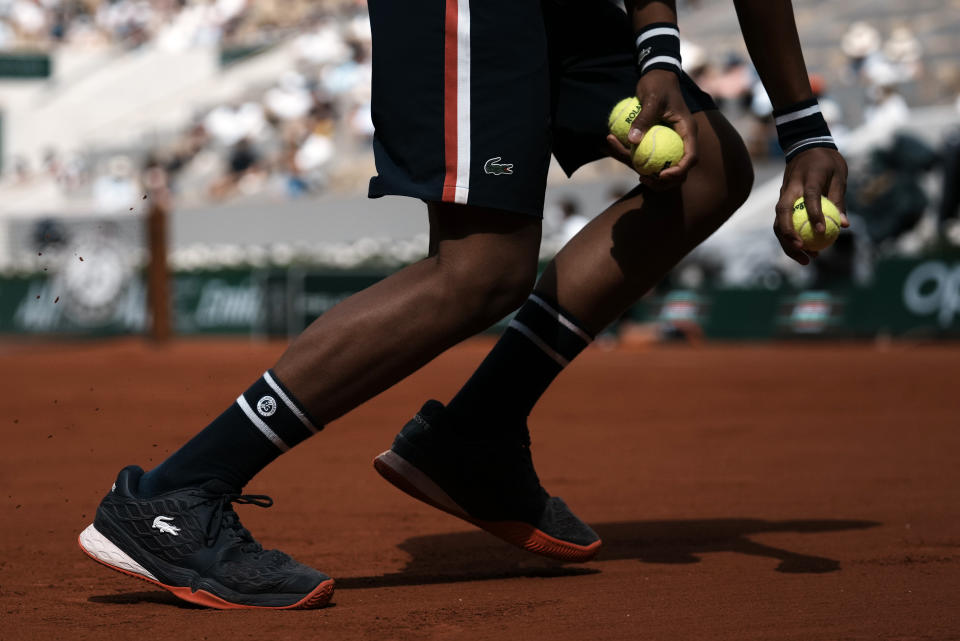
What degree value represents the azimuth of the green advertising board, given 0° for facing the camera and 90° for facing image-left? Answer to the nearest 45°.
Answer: approximately 0°

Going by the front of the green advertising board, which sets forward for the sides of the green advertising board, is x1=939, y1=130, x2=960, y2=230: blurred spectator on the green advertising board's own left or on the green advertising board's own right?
on the green advertising board's own left

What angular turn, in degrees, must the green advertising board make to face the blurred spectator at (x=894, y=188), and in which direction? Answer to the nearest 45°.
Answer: approximately 90° to its left

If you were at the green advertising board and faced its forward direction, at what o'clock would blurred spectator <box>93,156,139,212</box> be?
The blurred spectator is roughly at 5 o'clock from the green advertising board.
